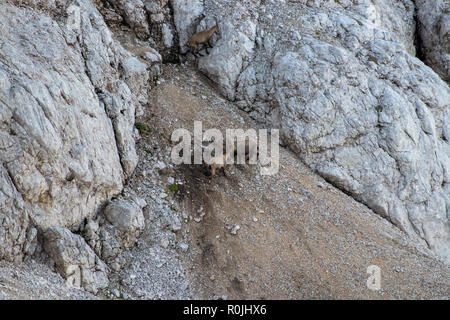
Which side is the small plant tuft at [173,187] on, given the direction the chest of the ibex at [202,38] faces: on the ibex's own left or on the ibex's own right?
on the ibex's own right

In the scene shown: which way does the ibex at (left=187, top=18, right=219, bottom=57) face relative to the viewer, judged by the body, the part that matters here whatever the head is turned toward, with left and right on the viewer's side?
facing to the right of the viewer

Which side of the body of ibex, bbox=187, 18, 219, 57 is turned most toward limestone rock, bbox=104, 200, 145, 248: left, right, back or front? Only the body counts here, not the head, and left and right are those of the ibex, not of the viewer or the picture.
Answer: right

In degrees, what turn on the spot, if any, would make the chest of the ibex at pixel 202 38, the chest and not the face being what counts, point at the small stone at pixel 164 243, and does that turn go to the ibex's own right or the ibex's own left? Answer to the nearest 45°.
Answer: approximately 90° to the ibex's own right

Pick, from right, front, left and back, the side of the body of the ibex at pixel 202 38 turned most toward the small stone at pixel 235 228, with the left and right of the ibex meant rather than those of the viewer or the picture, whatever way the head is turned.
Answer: right

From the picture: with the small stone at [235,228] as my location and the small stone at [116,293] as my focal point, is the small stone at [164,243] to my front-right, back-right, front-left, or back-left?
front-right
